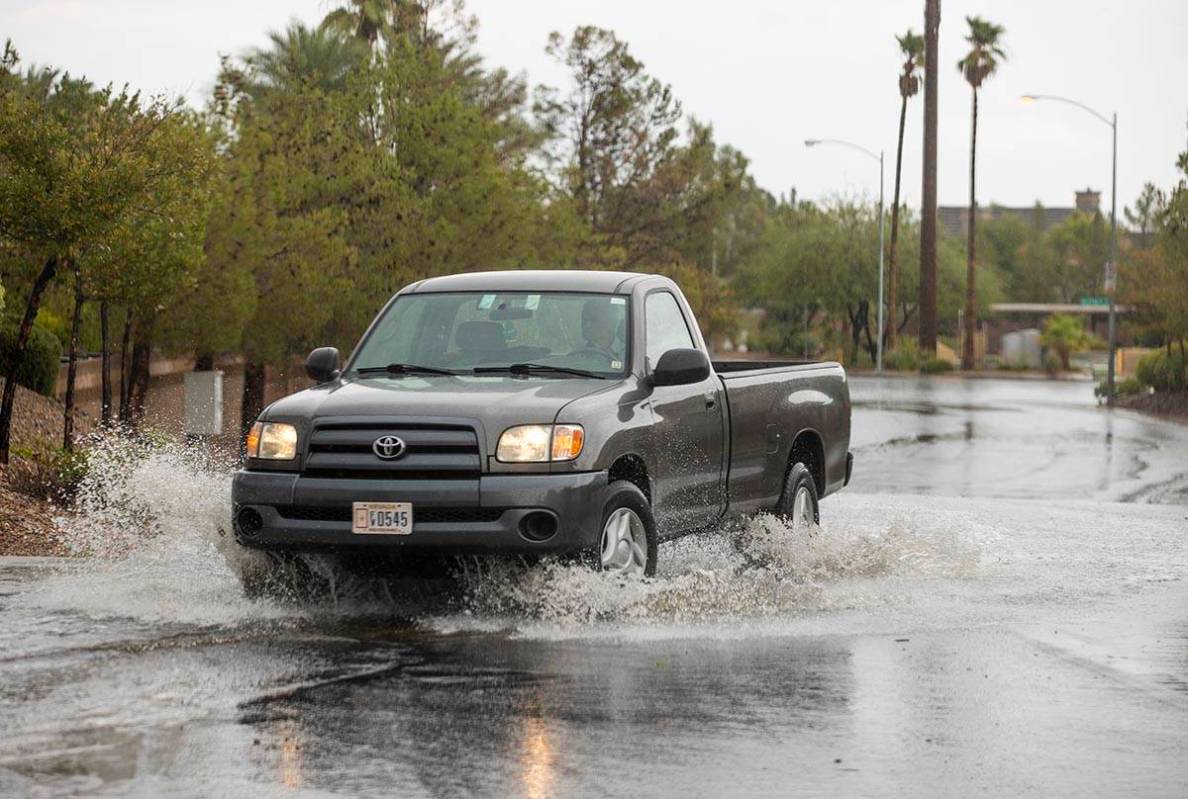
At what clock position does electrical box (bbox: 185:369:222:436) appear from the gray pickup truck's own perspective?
The electrical box is roughly at 4 o'clock from the gray pickup truck.

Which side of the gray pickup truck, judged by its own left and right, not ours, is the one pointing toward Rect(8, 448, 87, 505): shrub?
right

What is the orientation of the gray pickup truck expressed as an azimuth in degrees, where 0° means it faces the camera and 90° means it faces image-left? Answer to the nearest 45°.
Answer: approximately 45°

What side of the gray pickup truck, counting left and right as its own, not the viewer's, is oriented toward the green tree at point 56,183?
right

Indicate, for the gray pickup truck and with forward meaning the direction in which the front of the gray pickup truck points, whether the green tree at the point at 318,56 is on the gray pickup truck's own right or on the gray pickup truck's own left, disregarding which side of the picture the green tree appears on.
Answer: on the gray pickup truck's own right
